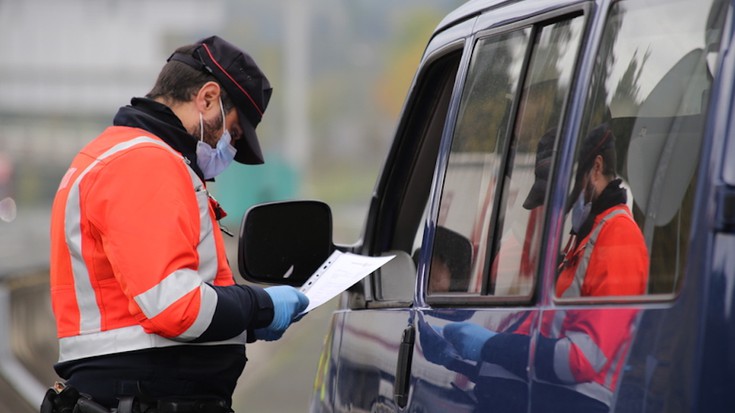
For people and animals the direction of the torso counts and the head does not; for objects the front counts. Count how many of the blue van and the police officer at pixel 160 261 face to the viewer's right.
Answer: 1

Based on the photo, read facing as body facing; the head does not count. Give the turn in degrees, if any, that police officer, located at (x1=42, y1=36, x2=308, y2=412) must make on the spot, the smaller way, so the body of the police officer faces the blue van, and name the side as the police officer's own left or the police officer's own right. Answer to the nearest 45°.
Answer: approximately 45° to the police officer's own right

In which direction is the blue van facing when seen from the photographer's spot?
facing away from the viewer and to the left of the viewer

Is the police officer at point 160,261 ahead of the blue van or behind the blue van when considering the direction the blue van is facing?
ahead

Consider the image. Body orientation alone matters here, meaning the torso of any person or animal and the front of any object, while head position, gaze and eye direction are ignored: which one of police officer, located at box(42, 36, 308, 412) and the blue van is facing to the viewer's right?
the police officer

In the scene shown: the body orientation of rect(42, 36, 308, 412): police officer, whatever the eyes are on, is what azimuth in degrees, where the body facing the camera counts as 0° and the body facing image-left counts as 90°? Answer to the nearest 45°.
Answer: approximately 270°

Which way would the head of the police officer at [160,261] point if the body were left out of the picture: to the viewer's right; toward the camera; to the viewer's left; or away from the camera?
to the viewer's right
